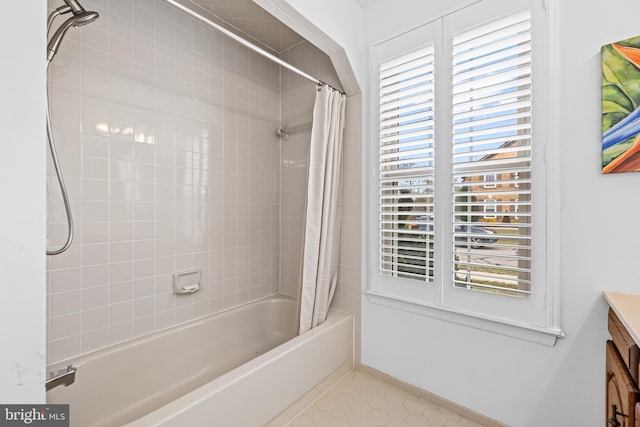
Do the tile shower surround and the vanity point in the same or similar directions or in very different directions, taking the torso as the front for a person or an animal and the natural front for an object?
very different directions

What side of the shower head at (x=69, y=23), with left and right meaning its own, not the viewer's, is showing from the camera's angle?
right

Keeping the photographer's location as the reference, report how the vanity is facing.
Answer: facing to the left of the viewer

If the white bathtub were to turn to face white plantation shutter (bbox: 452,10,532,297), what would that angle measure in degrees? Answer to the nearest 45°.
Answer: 0° — it already faces it

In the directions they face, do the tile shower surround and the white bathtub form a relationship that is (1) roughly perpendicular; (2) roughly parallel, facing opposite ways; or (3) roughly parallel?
roughly parallel

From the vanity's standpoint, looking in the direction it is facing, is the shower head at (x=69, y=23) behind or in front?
in front

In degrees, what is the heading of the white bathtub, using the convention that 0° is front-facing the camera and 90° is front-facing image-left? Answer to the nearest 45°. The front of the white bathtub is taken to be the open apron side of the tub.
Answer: approximately 315°

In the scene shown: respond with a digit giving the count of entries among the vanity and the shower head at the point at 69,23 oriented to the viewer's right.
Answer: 1

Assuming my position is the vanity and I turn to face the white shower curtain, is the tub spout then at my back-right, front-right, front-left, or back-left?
front-left

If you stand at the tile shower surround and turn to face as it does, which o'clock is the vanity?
The vanity is roughly at 12 o'clock from the tile shower surround.

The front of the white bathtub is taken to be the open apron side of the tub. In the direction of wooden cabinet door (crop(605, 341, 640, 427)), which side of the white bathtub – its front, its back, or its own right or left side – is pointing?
front

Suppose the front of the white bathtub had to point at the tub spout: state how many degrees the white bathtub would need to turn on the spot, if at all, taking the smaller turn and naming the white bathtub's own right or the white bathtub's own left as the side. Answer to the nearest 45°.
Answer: approximately 135° to the white bathtub's own right

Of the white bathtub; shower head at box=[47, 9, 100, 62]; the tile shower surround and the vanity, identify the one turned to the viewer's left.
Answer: the vanity

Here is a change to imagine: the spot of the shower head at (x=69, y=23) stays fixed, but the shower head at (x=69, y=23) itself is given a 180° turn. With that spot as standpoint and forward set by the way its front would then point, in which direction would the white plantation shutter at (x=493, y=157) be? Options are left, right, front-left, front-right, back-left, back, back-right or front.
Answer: back-left
